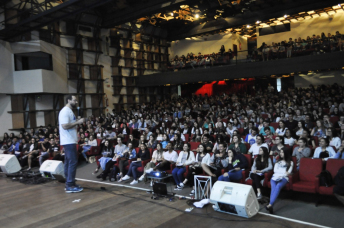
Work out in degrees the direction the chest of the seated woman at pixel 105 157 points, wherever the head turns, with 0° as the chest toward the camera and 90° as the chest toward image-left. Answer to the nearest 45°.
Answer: approximately 45°

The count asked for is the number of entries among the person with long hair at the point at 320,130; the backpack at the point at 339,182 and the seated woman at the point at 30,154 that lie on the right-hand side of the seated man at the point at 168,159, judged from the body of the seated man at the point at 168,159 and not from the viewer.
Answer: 1

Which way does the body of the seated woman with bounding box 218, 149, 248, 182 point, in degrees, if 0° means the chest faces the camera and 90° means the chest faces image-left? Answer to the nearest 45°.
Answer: approximately 45°

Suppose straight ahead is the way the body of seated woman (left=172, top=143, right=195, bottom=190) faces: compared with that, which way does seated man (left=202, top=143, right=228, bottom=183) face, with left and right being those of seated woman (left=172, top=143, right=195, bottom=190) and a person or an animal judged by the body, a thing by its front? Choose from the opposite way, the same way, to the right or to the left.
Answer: the same way

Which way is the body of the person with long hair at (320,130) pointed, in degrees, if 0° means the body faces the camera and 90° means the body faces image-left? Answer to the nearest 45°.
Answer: approximately 45°

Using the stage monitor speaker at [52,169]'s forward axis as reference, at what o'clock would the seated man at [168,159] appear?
The seated man is roughly at 8 o'clock from the stage monitor speaker.

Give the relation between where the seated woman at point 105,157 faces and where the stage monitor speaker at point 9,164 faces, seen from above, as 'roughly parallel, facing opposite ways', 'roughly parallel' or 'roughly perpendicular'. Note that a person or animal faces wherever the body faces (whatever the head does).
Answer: roughly parallel

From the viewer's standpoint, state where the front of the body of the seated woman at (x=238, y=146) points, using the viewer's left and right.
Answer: facing the viewer and to the left of the viewer

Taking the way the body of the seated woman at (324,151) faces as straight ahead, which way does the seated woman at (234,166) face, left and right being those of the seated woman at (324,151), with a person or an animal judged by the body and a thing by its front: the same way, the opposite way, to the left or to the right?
the same way

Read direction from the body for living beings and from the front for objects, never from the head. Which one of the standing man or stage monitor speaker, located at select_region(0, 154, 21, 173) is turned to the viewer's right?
the standing man

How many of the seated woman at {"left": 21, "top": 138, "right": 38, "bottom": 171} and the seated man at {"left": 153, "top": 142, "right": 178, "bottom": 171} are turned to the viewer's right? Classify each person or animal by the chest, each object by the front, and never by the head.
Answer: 0

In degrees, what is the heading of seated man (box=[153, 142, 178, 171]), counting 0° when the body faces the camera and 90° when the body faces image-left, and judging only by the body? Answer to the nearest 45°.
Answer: approximately 45°

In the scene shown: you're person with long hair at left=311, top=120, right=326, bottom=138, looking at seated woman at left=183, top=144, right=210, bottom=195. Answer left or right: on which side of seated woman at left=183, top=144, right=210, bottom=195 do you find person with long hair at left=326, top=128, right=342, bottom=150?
left

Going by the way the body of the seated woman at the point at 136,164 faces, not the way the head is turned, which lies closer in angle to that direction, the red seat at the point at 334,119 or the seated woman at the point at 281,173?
the seated woman

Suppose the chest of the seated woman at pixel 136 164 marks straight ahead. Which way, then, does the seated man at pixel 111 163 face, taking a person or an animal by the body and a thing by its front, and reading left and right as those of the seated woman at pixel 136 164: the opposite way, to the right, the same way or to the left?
the same way

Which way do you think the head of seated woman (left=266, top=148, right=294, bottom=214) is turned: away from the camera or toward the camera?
toward the camera

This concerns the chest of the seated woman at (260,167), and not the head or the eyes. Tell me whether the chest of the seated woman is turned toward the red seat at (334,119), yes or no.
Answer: no

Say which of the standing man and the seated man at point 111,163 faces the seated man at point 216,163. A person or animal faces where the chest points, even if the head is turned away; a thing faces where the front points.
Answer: the standing man
